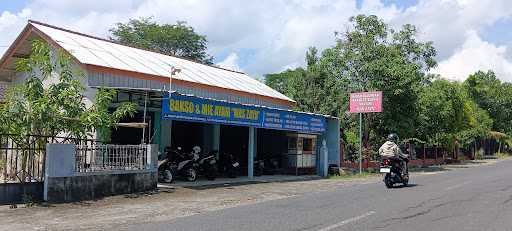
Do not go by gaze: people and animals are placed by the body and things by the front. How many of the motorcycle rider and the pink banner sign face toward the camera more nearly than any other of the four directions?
1

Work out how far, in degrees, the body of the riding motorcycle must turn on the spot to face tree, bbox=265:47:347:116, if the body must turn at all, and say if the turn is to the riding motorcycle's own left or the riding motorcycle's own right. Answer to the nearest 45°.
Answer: approximately 45° to the riding motorcycle's own left

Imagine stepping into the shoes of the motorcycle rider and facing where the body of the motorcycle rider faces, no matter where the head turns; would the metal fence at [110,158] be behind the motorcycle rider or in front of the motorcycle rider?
behind

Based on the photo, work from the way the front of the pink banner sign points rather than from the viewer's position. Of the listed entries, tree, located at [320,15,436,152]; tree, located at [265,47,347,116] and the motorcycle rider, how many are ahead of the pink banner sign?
1

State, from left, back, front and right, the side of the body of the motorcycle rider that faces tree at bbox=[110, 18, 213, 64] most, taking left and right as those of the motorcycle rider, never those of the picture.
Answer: left

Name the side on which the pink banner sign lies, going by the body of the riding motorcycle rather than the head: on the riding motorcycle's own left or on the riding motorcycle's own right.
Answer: on the riding motorcycle's own left

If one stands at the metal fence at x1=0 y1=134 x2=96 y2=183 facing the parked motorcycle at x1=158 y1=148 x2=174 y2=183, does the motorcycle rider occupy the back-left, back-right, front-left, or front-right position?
front-right

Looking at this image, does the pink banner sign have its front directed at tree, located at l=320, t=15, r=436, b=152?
no

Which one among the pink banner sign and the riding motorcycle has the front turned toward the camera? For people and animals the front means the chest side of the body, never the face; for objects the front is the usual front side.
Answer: the pink banner sign

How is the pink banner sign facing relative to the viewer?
toward the camera

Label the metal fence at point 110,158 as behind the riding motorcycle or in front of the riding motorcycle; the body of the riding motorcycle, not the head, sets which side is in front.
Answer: behind
